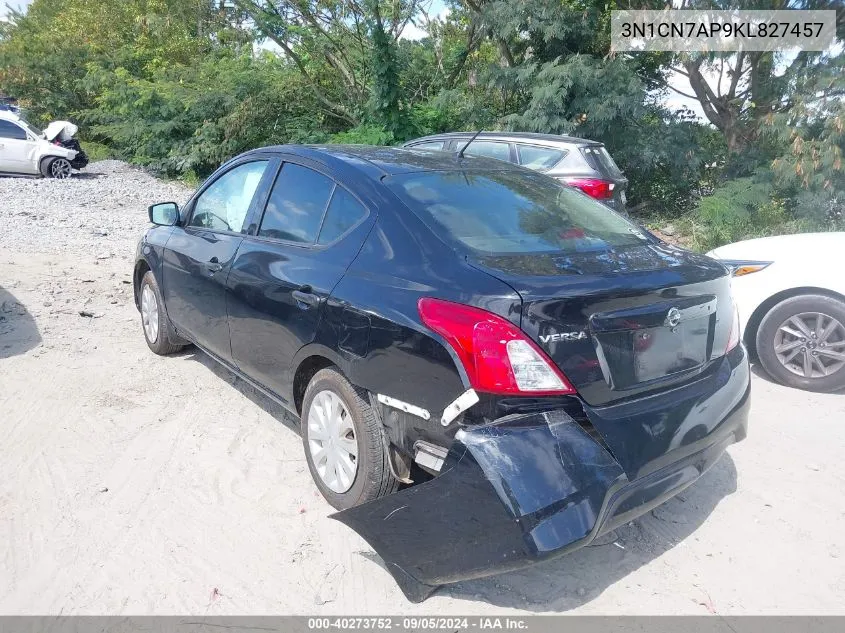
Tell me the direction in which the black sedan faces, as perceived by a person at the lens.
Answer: facing away from the viewer and to the left of the viewer

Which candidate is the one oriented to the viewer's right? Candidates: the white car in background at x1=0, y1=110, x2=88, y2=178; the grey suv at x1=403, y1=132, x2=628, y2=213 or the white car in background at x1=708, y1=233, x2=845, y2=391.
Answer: the white car in background at x1=0, y1=110, x2=88, y2=178

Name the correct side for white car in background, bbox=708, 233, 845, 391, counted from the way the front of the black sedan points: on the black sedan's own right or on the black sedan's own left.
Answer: on the black sedan's own right

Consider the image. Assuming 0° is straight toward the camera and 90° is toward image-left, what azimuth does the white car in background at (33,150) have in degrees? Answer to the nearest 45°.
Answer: approximately 270°

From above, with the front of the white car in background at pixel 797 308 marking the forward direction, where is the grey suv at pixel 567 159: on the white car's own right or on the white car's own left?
on the white car's own right

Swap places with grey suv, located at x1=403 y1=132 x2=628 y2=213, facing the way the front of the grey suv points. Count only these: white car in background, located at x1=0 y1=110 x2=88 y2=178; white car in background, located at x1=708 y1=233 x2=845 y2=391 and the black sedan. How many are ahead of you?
1

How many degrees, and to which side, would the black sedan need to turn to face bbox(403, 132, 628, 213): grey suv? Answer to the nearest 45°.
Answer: approximately 45° to its right

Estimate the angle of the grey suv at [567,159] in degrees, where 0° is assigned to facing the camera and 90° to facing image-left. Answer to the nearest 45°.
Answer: approximately 135°

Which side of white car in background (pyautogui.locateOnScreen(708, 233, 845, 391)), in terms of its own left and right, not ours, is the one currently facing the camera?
left
